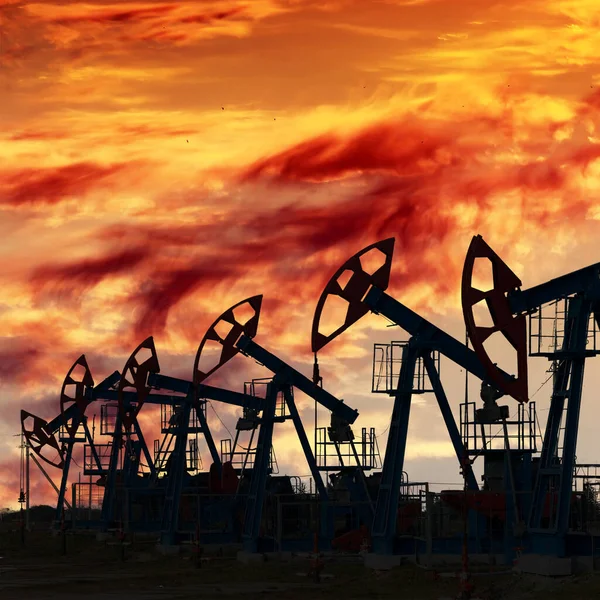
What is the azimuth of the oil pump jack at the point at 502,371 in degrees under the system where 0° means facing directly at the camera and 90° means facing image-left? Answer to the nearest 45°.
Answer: approximately 90°

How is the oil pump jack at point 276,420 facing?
to the viewer's left

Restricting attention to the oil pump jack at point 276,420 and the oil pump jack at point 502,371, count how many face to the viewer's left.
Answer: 2

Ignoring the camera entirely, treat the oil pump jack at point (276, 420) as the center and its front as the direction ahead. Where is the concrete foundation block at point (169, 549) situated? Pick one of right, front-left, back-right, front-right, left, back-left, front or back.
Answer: front-right

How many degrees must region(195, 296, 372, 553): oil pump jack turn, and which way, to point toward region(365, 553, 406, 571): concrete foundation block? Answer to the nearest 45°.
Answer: approximately 90° to its left

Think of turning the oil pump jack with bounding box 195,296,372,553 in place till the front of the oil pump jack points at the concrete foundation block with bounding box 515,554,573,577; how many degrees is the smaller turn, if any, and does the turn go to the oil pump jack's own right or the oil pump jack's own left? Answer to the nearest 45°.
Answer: approximately 90° to the oil pump jack's own left
